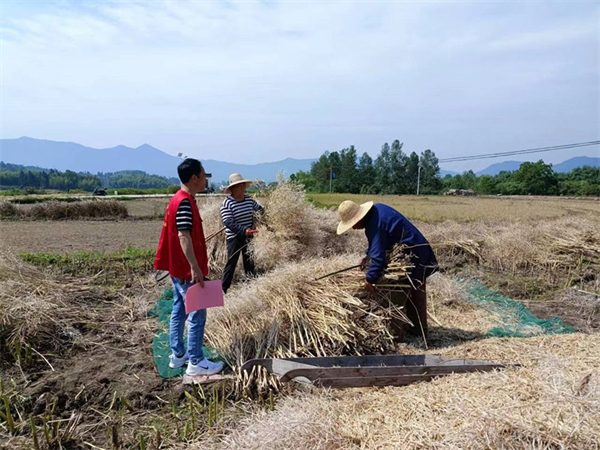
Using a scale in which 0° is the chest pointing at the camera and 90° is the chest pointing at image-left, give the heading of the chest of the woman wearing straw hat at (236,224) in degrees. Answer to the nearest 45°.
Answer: approximately 315°

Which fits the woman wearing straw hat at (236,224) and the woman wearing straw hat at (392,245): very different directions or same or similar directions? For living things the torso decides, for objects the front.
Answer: very different directions

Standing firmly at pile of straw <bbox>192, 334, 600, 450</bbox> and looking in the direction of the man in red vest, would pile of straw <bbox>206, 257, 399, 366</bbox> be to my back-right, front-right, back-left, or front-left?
front-right

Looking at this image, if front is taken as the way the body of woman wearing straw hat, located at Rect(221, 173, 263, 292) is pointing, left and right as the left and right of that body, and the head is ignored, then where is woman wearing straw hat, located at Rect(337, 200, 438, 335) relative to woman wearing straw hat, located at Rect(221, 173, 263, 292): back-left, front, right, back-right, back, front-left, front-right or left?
front

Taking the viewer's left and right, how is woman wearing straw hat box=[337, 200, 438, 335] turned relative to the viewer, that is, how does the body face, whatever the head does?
facing to the left of the viewer

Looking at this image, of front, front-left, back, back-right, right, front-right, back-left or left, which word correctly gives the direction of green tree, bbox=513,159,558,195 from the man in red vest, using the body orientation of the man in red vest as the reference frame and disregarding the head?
front-left

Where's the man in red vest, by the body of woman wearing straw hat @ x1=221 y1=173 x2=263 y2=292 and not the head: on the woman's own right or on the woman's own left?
on the woman's own right

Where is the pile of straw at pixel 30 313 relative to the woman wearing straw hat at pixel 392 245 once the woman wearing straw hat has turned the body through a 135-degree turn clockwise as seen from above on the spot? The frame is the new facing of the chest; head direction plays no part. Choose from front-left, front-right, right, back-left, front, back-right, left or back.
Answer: back-left

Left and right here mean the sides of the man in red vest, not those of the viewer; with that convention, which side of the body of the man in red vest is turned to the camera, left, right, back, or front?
right

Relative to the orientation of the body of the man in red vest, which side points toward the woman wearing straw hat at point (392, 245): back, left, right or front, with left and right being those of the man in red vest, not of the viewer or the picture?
front

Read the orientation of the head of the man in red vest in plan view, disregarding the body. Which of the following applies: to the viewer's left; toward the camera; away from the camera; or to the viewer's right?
to the viewer's right

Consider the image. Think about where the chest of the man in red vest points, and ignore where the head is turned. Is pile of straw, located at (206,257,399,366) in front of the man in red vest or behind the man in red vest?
in front

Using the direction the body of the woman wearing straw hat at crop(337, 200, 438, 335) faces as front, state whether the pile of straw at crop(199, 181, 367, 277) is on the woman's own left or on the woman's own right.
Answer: on the woman's own right
